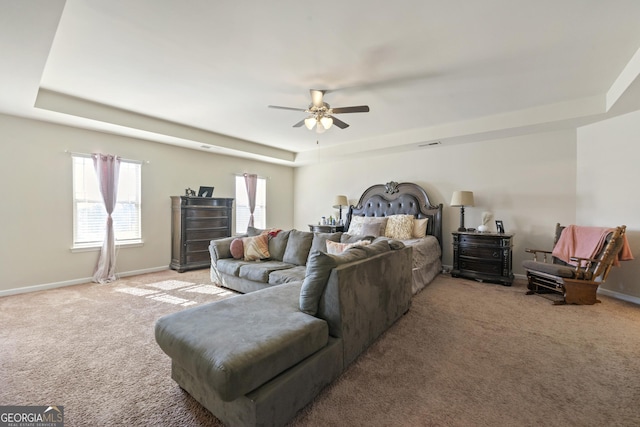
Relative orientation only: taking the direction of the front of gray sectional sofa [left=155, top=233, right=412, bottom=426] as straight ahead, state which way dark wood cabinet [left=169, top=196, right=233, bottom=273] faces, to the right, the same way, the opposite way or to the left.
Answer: to the left

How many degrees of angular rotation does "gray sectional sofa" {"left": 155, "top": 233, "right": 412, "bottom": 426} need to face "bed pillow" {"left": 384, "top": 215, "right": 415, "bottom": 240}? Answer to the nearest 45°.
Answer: approximately 90° to its right

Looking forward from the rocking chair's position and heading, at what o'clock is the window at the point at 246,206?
The window is roughly at 1 o'clock from the rocking chair.

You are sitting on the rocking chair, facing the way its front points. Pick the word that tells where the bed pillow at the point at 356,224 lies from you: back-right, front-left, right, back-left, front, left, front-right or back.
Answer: front-right

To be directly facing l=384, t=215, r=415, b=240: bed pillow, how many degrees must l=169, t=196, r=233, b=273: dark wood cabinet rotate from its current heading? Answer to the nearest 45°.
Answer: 0° — it already faces it

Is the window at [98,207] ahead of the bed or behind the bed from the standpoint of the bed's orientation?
ahead

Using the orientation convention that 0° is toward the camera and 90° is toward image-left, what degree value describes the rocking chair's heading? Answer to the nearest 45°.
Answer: approximately 45°

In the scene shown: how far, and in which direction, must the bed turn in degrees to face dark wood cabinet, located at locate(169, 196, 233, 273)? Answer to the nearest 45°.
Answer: approximately 45° to its right

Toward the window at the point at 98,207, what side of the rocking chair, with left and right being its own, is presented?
front

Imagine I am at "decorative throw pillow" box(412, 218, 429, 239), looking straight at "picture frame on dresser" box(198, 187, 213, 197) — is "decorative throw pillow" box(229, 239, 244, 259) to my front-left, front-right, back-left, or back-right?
front-left

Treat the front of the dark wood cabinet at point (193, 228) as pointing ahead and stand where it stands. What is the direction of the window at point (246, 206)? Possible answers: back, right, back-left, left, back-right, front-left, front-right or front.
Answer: left

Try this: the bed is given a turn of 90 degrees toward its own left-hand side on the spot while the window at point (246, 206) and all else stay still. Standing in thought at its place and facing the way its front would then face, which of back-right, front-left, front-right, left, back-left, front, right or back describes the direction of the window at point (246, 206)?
back-right

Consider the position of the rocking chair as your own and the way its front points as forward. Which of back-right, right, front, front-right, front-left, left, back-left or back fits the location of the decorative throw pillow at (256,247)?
front

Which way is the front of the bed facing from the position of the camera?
facing the viewer and to the left of the viewer

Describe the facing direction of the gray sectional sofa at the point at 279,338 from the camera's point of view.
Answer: facing away from the viewer and to the left of the viewer
